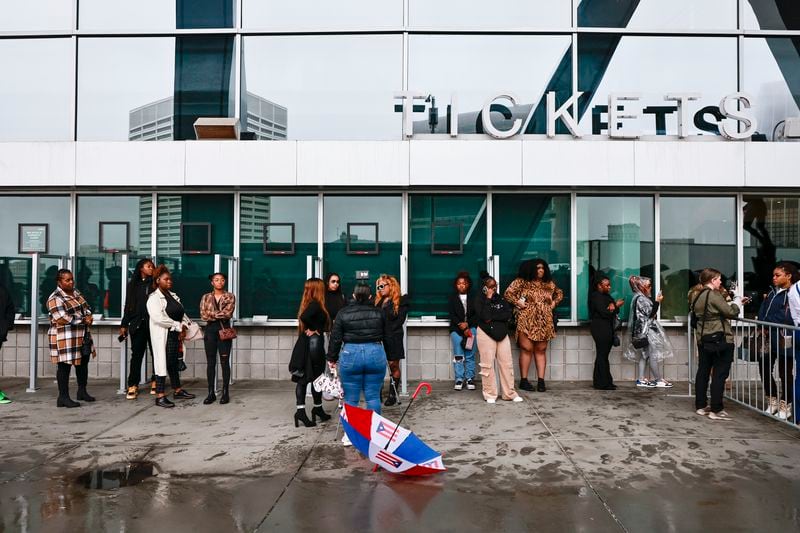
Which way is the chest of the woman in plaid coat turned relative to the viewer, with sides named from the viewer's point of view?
facing the viewer and to the right of the viewer

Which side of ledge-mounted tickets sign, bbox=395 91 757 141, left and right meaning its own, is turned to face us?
front

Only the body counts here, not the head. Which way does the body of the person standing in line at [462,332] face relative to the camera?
toward the camera

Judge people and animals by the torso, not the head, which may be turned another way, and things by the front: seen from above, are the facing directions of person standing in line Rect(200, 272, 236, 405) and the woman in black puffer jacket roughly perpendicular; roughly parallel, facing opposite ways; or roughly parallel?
roughly parallel, facing opposite ways

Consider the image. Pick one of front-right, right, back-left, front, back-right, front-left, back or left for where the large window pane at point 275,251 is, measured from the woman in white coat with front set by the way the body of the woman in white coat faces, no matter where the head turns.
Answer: left

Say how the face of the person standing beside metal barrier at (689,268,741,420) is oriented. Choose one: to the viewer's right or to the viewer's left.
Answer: to the viewer's right

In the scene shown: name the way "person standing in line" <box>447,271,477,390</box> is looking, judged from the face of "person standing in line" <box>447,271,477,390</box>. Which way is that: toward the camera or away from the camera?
toward the camera

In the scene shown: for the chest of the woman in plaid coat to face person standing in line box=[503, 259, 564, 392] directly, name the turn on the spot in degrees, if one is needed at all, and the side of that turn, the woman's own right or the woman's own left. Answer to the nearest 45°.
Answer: approximately 45° to the woman's own left

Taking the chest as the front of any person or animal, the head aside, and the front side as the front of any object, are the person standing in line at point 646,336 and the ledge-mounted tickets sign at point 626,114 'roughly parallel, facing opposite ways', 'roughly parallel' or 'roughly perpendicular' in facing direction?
roughly perpendicular

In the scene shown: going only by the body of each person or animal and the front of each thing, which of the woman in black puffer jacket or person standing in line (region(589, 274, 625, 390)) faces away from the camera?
the woman in black puffer jacket

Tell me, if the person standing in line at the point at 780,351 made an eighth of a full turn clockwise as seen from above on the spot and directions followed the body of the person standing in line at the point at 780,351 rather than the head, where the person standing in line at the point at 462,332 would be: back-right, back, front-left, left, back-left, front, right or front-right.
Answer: front
